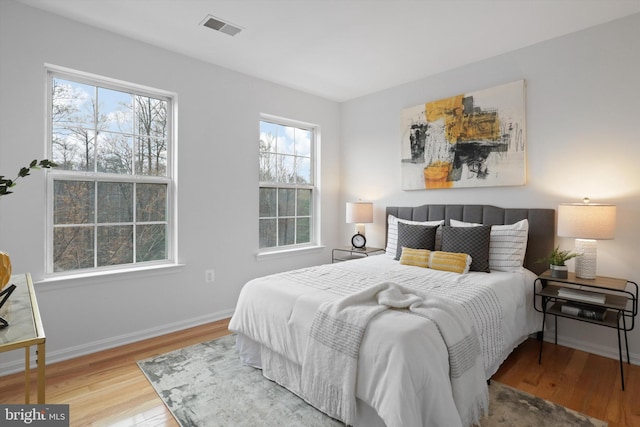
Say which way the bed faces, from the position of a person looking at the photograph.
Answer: facing the viewer and to the left of the viewer

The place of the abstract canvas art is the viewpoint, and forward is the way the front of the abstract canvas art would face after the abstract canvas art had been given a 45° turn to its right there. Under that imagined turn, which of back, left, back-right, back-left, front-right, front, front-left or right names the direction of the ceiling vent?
front-left

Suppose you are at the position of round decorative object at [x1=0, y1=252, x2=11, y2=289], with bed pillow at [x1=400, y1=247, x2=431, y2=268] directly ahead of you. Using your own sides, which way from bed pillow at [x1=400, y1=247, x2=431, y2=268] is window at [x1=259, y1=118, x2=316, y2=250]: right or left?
left

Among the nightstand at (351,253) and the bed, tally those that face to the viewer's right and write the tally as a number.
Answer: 0

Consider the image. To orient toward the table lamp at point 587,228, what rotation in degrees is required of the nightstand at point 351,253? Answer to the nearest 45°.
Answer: approximately 90° to its left

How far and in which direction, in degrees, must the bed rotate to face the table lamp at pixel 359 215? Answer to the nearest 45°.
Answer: approximately 135° to its right

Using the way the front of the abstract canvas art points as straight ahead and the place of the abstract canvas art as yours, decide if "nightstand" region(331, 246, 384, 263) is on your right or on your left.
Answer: on your right

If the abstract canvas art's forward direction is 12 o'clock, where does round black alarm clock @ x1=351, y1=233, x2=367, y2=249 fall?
The round black alarm clock is roughly at 2 o'clock from the abstract canvas art.

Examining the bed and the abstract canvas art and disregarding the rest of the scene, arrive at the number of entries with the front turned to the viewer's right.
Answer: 0

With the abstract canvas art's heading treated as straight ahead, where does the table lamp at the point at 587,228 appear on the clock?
The table lamp is roughly at 9 o'clock from the abstract canvas art.

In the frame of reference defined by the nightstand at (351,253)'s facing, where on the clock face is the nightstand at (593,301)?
the nightstand at (593,301) is roughly at 9 o'clock from the nightstand at (351,253).

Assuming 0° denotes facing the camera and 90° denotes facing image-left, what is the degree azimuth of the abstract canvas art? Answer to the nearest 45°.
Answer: approximately 45°

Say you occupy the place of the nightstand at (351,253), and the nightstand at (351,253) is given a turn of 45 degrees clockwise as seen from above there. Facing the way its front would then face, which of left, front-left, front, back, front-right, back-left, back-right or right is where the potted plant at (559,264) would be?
back-left
